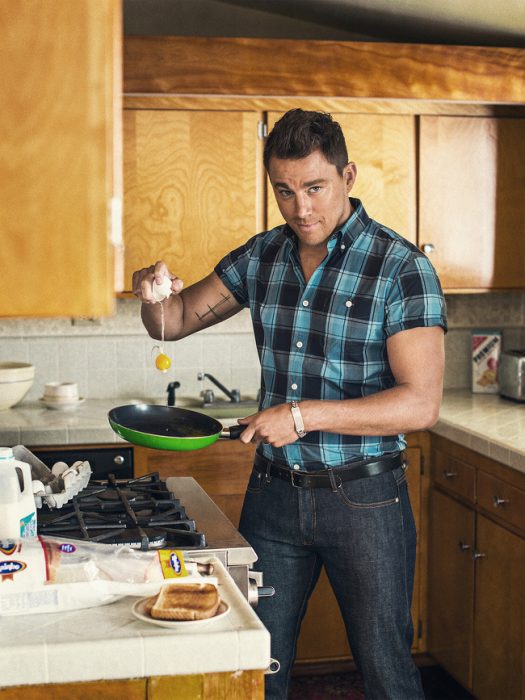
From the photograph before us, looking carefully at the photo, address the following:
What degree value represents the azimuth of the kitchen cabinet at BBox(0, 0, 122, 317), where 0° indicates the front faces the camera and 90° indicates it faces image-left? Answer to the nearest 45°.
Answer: approximately 270°

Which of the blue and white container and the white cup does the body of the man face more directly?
the blue and white container

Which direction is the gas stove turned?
to the viewer's right

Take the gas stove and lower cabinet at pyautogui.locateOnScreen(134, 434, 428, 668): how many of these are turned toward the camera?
1

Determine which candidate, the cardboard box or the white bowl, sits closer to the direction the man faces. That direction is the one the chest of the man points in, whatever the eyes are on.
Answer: the white bowl

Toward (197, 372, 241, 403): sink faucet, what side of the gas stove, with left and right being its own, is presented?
left

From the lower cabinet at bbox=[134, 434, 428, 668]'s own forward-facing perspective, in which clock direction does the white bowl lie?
The white bowl is roughly at 3 o'clock from the lower cabinet.

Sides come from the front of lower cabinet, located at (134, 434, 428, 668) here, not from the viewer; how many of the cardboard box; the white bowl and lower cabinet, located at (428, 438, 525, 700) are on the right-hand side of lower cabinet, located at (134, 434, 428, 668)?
1

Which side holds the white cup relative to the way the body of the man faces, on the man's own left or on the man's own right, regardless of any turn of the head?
on the man's own right
